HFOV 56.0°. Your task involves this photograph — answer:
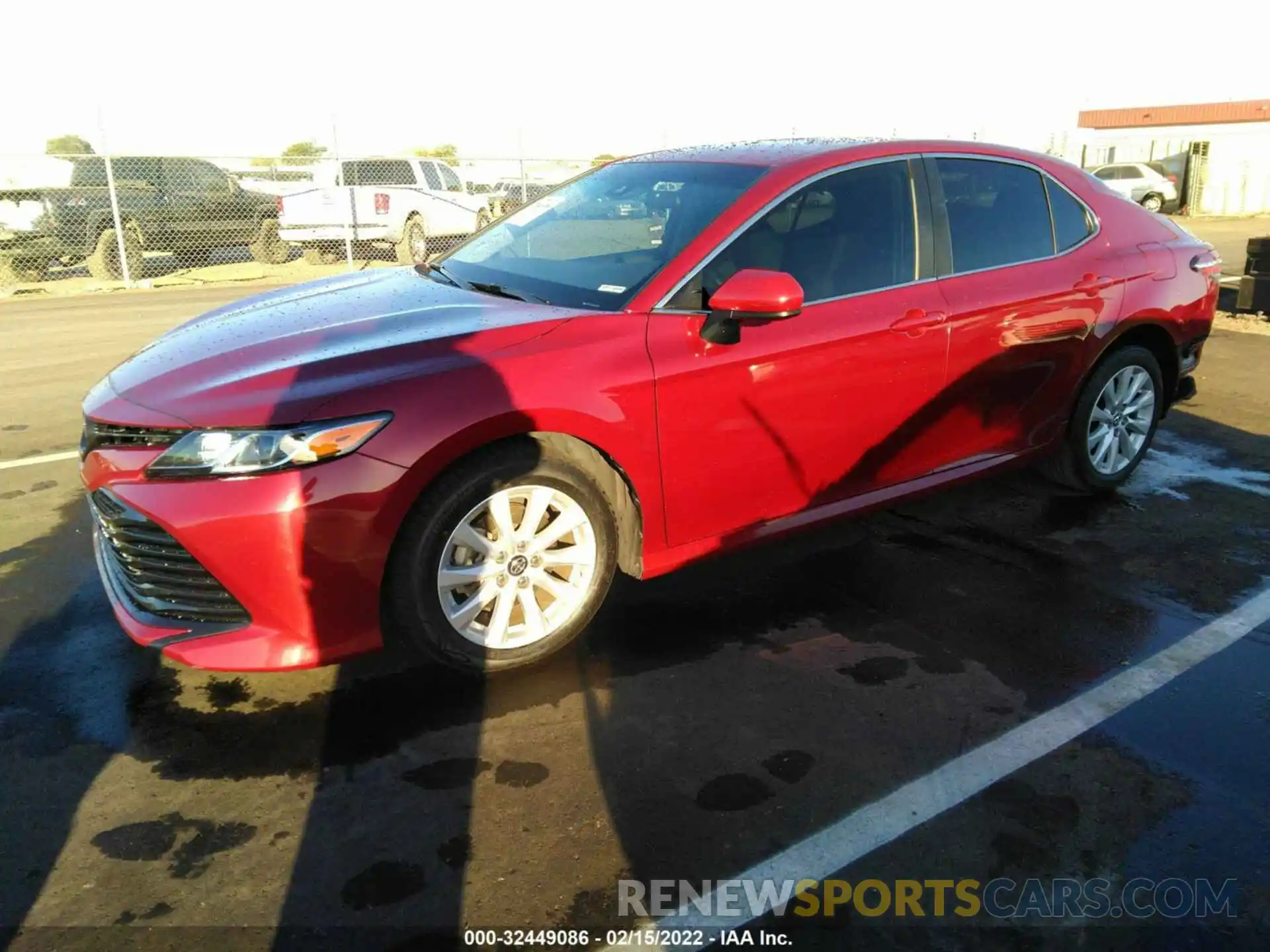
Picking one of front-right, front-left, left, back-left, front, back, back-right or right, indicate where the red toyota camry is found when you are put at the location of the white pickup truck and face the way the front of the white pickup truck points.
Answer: back-right

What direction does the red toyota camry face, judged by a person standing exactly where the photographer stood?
facing the viewer and to the left of the viewer

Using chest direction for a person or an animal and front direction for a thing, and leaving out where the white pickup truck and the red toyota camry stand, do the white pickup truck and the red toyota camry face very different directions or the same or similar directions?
very different directions

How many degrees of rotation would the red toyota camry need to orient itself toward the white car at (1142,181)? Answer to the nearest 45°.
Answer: approximately 180°

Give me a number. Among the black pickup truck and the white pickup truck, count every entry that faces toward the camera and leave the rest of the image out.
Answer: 0

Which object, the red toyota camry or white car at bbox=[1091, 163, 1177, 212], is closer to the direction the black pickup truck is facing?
the white car

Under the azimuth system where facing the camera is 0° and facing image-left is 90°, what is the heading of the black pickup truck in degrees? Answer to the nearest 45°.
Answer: approximately 225°

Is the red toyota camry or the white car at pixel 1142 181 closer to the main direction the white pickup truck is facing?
the white car

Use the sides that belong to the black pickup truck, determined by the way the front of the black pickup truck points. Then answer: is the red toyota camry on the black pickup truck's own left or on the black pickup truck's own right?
on the black pickup truck's own right

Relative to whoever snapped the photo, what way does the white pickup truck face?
facing away from the viewer and to the right of the viewer

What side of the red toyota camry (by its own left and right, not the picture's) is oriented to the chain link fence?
right

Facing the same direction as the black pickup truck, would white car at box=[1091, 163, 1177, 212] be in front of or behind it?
in front
